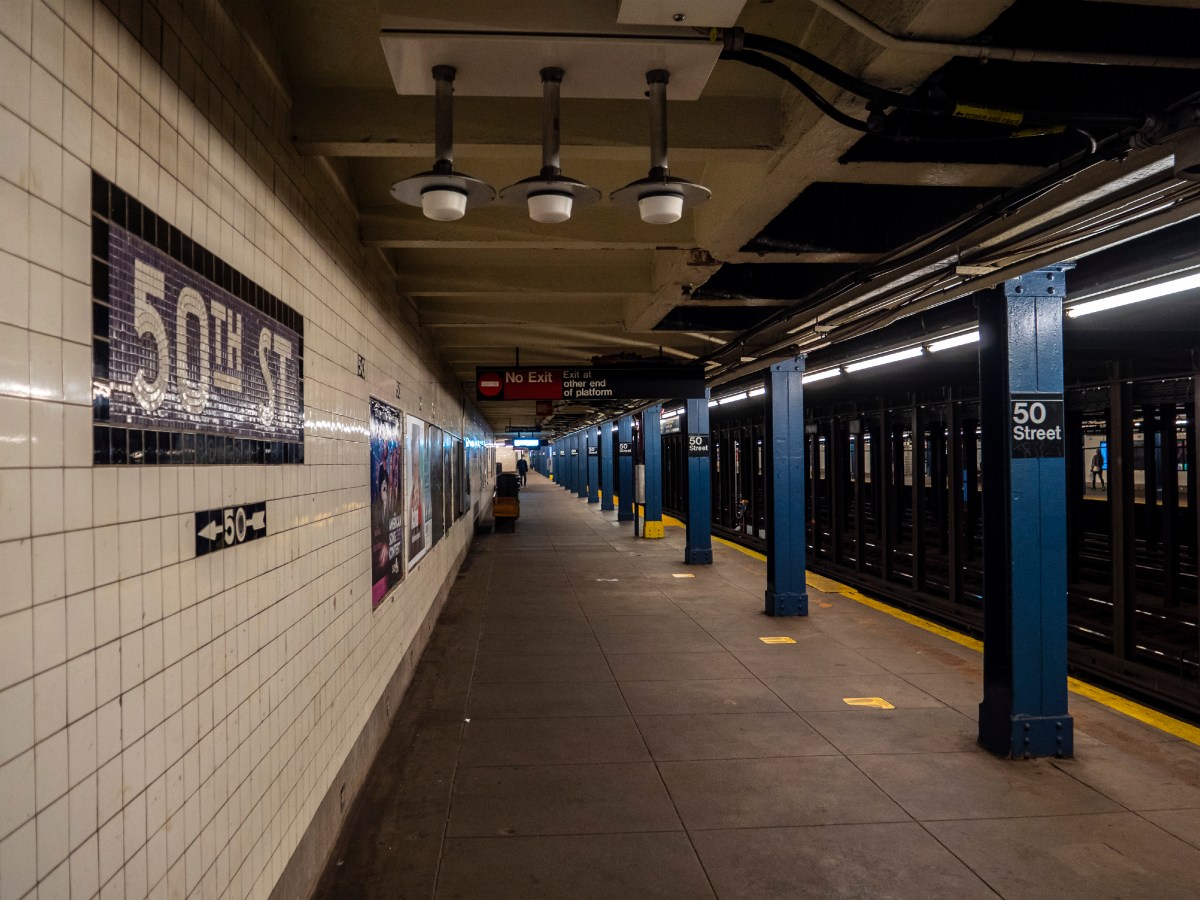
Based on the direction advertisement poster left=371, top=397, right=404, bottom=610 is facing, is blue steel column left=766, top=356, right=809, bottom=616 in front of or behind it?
in front

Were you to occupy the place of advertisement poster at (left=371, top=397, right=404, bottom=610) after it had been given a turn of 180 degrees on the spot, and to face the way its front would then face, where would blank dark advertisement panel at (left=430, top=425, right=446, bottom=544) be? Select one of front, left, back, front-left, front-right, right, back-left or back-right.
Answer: right

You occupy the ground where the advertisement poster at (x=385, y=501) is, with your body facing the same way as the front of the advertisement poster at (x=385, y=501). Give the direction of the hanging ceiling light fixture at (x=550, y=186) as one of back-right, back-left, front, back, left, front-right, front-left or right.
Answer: right

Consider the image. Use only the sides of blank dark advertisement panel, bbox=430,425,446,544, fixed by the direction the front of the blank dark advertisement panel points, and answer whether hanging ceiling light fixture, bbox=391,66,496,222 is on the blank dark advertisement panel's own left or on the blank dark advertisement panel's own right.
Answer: on the blank dark advertisement panel's own right

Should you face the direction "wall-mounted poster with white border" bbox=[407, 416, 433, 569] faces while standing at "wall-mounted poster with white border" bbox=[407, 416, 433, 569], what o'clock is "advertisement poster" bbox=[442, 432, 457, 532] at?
The advertisement poster is roughly at 9 o'clock from the wall-mounted poster with white border.

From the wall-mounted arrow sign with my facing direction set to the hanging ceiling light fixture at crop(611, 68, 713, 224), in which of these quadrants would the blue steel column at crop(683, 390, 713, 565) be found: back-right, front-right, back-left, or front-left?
front-left

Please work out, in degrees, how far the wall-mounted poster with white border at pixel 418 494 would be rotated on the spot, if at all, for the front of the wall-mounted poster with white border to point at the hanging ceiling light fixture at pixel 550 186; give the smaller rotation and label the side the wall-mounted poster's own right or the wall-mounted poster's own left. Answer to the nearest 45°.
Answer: approximately 90° to the wall-mounted poster's own right

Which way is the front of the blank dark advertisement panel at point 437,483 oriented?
to the viewer's right

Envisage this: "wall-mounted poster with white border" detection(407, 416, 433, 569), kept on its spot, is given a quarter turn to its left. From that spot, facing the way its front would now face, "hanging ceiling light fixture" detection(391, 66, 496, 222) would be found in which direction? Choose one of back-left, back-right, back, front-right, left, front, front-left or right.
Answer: back

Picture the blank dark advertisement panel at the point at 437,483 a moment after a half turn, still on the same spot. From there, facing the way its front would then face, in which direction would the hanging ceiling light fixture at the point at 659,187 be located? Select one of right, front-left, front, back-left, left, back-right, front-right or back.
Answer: left

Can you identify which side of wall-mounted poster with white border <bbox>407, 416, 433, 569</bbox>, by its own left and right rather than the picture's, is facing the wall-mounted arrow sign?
right

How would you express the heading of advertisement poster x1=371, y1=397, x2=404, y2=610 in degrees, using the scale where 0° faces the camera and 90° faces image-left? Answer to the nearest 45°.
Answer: approximately 270°

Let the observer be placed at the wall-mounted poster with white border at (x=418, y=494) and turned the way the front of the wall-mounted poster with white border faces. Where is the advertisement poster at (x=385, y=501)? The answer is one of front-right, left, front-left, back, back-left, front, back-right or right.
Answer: right

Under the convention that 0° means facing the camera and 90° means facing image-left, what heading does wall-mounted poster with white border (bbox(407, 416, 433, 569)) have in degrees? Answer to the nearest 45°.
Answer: approximately 270°

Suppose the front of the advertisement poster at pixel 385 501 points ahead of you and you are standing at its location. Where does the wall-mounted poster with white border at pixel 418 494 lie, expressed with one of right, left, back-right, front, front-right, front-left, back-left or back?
left

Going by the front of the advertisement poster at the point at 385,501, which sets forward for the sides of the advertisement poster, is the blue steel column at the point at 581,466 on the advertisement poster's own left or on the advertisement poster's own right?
on the advertisement poster's own left
